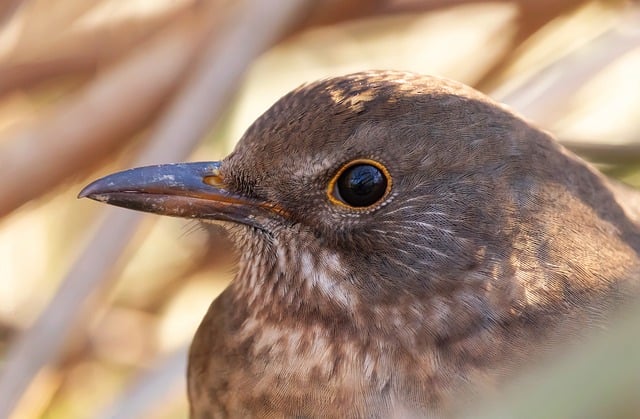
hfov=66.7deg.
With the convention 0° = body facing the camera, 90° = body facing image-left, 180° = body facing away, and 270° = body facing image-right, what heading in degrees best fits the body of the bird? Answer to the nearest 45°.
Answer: approximately 90°
